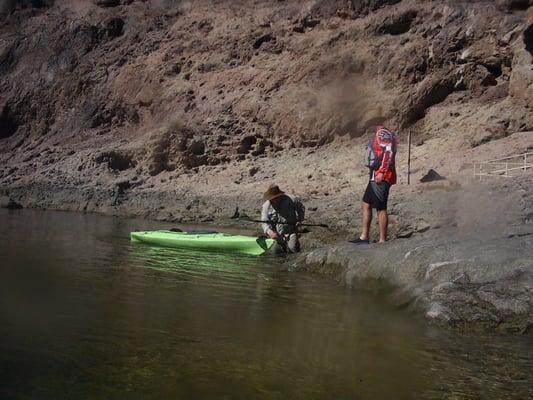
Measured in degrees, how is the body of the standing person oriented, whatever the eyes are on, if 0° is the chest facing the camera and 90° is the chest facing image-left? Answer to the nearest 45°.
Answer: approximately 135°

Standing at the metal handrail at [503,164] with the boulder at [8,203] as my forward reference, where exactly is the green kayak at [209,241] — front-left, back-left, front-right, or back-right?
front-left

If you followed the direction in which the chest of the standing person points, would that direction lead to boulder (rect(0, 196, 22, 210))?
yes

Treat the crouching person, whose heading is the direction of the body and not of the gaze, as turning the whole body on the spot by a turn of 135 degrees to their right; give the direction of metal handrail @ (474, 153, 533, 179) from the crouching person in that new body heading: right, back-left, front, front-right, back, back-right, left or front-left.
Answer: front-right

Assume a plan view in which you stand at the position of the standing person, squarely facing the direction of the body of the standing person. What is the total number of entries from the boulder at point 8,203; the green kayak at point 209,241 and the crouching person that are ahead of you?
3

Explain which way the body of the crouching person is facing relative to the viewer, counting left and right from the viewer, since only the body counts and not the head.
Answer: facing the viewer and to the left of the viewer

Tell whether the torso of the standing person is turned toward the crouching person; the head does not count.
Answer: yes
